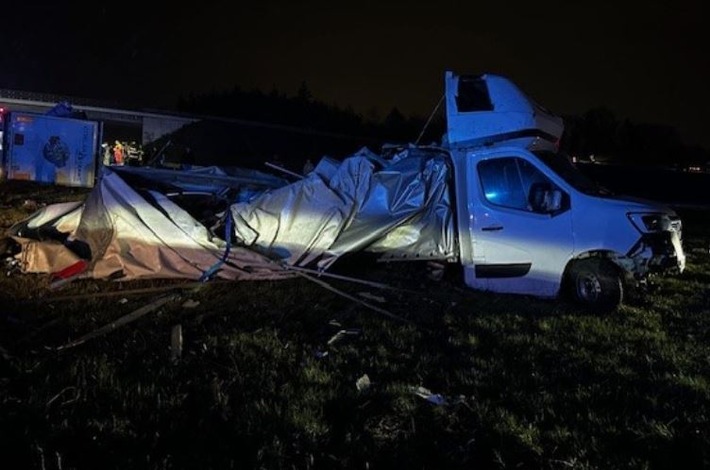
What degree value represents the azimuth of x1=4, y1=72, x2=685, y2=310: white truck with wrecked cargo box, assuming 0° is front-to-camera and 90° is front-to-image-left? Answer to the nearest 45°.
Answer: approximately 270°

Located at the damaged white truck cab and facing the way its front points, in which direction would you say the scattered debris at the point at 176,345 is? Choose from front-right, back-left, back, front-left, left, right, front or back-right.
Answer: back-right

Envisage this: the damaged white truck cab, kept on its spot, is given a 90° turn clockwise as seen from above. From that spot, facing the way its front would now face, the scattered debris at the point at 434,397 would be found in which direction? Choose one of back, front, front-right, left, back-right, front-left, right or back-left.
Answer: front

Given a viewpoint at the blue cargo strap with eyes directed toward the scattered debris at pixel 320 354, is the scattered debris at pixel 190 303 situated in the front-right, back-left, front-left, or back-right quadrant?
front-right

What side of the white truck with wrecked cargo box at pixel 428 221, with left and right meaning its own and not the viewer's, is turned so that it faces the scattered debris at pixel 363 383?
right

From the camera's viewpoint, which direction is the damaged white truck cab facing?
to the viewer's right

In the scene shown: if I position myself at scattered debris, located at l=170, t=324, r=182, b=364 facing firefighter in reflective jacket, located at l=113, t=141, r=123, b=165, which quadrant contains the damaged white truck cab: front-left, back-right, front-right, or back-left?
front-right

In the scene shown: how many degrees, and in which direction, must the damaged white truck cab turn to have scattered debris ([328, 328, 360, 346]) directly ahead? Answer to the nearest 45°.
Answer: approximately 135° to its right

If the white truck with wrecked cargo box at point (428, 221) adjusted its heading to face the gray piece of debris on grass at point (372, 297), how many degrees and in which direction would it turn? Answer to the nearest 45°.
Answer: approximately 135° to its right

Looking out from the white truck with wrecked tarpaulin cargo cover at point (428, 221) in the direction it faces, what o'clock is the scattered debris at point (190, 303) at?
The scattered debris is roughly at 5 o'clock from the white truck with wrecked tarpaulin cargo cover.

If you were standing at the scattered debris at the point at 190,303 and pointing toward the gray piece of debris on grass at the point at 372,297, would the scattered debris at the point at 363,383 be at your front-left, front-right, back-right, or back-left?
front-right
